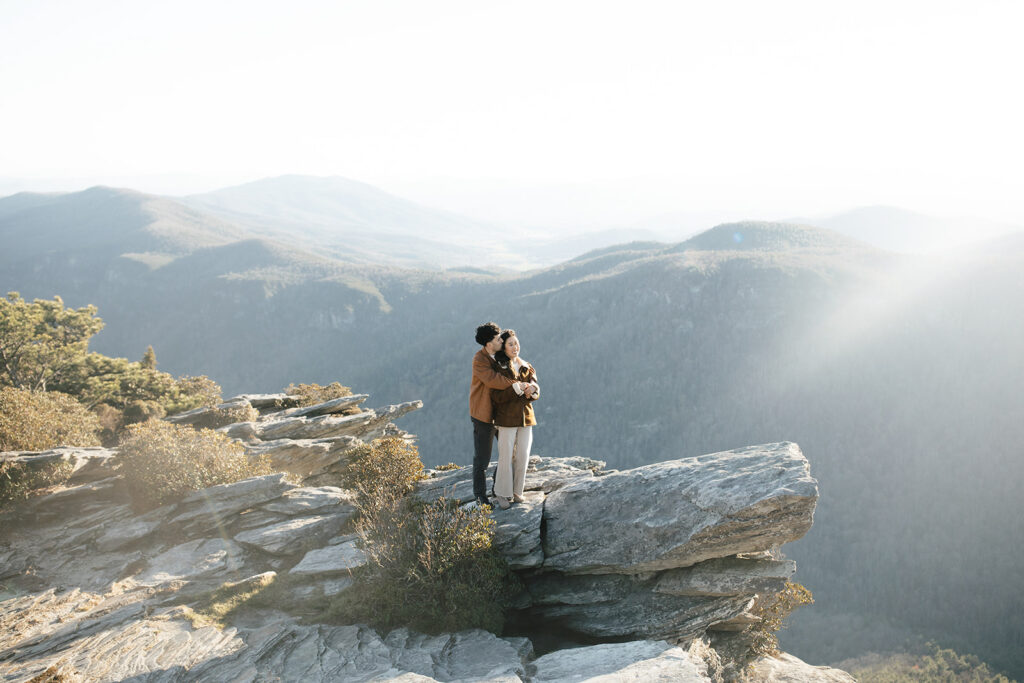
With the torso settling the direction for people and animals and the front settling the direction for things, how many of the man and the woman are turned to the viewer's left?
0

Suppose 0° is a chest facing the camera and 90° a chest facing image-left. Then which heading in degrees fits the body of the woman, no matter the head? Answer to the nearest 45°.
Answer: approximately 315°

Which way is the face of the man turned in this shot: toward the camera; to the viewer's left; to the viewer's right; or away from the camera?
to the viewer's right

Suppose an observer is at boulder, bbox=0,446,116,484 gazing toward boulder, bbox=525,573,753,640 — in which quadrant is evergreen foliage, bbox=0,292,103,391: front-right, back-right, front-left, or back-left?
back-left
